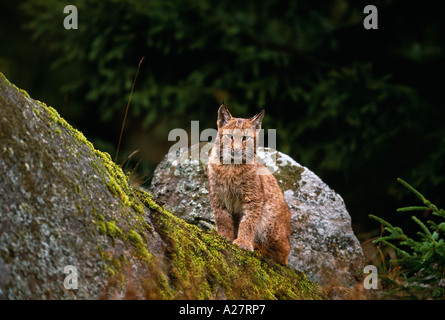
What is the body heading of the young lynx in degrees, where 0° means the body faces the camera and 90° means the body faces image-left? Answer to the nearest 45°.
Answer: approximately 45°

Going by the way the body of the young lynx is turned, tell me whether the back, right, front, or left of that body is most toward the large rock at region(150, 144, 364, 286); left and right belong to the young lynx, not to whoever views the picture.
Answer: back
